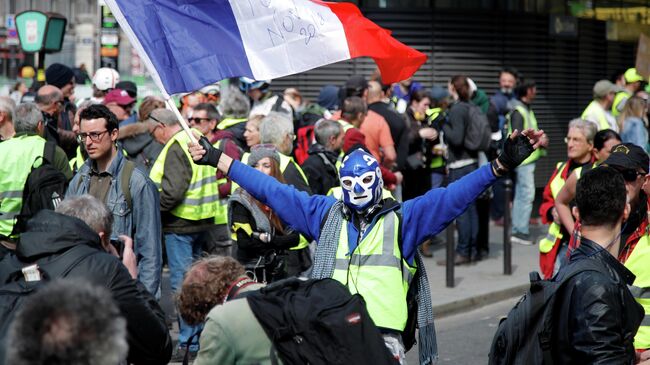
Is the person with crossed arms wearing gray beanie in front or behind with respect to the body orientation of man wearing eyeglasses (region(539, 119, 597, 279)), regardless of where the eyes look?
in front

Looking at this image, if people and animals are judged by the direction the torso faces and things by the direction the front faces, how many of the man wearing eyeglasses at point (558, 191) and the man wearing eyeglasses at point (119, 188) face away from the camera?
0

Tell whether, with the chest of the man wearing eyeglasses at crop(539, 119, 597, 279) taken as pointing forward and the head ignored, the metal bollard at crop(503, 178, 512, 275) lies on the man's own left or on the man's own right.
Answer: on the man's own right

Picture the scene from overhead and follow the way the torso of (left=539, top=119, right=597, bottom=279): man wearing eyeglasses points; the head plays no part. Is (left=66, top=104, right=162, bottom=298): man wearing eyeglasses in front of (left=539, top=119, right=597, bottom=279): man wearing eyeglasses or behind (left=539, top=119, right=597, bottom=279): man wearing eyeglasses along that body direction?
in front

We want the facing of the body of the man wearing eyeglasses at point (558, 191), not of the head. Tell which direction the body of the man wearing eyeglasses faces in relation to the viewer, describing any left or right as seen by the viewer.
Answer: facing the viewer and to the left of the viewer

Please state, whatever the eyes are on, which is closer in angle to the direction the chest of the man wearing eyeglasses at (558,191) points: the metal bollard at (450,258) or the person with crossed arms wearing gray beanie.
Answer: the person with crossed arms wearing gray beanie

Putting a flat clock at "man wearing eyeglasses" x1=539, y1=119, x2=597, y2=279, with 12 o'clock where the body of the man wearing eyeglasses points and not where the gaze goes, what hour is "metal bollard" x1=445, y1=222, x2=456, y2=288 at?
The metal bollard is roughly at 4 o'clock from the man wearing eyeglasses.

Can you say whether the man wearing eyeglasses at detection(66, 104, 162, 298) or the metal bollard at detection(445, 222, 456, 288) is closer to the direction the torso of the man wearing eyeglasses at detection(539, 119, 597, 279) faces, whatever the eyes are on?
the man wearing eyeglasses

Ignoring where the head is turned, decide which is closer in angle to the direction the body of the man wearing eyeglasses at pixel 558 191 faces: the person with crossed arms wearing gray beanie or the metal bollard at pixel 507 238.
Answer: the person with crossed arms wearing gray beanie

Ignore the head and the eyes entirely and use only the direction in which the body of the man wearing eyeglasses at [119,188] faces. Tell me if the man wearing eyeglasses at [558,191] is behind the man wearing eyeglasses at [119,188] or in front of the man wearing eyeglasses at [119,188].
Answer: behind
